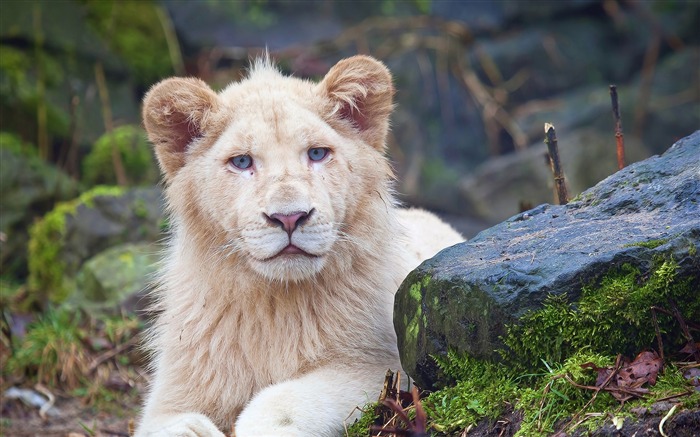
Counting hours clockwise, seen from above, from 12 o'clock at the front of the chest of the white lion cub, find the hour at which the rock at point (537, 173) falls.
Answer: The rock is roughly at 7 o'clock from the white lion cub.

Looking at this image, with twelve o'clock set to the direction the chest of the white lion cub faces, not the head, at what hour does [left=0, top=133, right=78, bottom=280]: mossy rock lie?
The mossy rock is roughly at 5 o'clock from the white lion cub.

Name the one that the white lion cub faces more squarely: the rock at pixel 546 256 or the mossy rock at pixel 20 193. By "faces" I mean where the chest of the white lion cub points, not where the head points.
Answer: the rock

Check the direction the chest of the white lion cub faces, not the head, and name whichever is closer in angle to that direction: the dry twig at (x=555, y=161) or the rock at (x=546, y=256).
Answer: the rock

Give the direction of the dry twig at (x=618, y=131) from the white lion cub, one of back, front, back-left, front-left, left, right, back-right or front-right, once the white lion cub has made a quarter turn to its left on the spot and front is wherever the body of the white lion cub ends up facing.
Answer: front

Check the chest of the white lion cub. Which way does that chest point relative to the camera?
toward the camera

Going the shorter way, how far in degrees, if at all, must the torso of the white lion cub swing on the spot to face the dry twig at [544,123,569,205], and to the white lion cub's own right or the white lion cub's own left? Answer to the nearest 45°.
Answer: approximately 90° to the white lion cub's own left

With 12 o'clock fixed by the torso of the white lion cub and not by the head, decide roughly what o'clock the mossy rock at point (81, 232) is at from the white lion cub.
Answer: The mossy rock is roughly at 5 o'clock from the white lion cub.

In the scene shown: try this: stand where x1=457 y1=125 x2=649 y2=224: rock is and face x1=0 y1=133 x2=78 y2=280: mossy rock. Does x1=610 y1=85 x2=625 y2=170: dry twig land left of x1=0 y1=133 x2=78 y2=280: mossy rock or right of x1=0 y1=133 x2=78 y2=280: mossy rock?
left
